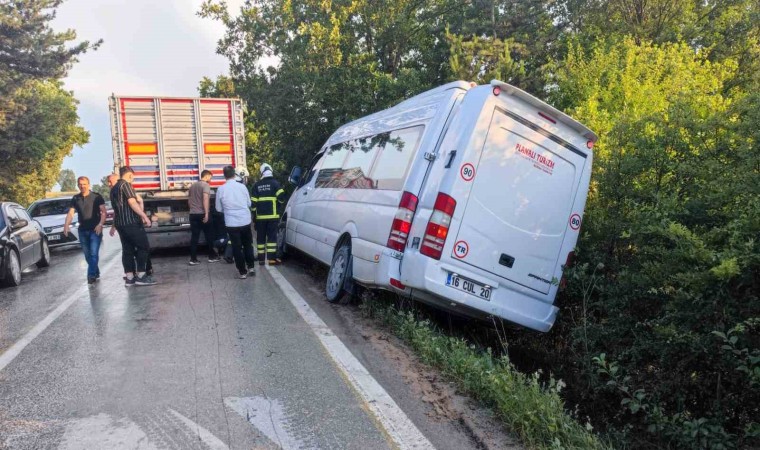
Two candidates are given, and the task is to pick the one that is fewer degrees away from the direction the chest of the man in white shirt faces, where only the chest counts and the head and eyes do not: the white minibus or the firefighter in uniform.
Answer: the firefighter in uniform

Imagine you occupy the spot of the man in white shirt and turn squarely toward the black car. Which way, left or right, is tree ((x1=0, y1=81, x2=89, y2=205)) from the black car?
right

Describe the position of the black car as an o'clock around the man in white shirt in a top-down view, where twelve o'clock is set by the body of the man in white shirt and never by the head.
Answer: The black car is roughly at 10 o'clock from the man in white shirt.

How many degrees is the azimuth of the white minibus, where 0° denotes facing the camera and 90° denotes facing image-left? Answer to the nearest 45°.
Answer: approximately 135°

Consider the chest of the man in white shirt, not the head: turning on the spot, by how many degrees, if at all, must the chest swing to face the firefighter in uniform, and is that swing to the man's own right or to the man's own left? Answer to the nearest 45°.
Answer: approximately 45° to the man's own right

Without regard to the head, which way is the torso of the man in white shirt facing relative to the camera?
away from the camera

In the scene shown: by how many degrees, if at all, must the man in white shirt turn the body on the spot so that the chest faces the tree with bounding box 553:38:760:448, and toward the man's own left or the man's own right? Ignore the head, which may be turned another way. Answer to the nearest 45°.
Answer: approximately 135° to the man's own right

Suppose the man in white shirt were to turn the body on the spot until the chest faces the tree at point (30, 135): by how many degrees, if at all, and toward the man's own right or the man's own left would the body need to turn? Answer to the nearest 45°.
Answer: approximately 45° to the man's own left

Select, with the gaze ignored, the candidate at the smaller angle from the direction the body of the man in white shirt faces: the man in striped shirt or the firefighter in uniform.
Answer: the firefighter in uniform
